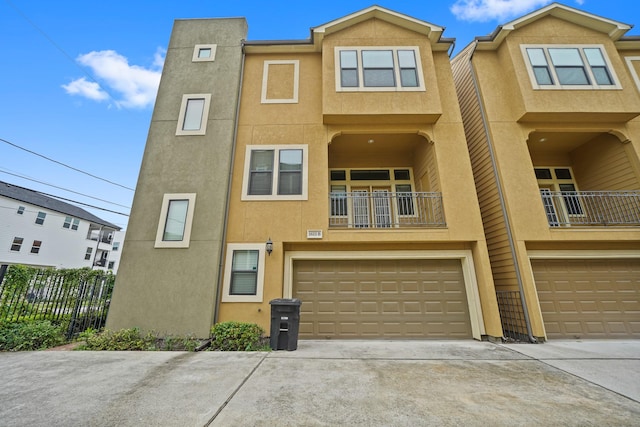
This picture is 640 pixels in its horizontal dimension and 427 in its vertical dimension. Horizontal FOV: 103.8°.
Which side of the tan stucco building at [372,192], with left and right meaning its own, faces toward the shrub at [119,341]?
right

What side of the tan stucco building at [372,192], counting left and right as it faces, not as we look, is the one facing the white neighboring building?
right

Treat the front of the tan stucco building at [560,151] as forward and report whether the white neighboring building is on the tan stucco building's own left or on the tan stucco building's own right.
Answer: on the tan stucco building's own right

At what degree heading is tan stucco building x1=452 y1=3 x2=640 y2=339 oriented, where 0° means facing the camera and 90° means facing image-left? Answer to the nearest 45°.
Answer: approximately 0°

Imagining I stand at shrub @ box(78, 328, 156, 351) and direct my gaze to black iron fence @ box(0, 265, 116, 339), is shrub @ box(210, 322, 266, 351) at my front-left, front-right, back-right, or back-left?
back-right

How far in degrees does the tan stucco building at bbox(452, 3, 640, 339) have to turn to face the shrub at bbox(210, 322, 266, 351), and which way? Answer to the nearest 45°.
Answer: approximately 45° to its right
